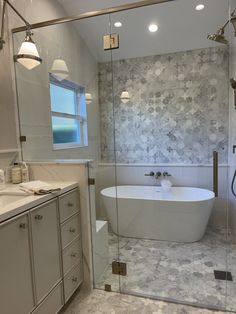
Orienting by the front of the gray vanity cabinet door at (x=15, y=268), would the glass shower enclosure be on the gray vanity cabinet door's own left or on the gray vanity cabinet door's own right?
on the gray vanity cabinet door's own left

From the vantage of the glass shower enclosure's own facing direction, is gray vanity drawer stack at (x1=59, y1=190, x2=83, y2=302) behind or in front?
in front

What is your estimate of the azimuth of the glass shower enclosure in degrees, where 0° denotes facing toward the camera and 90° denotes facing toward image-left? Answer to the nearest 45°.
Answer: approximately 0°

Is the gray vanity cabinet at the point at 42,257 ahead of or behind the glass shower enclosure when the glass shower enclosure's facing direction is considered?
ahead

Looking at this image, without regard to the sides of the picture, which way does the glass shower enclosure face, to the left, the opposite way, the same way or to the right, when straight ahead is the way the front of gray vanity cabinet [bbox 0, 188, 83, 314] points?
to the right

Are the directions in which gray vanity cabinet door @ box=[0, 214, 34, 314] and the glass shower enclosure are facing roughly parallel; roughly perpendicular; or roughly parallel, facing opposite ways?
roughly perpendicular

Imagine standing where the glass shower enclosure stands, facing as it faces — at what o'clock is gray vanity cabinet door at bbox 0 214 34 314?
The gray vanity cabinet door is roughly at 1 o'clock from the glass shower enclosure.

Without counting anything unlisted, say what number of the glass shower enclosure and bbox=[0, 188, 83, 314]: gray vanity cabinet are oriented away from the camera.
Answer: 0

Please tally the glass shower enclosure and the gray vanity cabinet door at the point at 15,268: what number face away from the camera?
0

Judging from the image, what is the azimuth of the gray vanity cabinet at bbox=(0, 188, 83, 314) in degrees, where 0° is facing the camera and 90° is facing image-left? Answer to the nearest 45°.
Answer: approximately 315°

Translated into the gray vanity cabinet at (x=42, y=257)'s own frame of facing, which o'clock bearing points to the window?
The window is roughly at 8 o'clock from the gray vanity cabinet.
